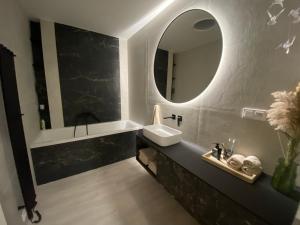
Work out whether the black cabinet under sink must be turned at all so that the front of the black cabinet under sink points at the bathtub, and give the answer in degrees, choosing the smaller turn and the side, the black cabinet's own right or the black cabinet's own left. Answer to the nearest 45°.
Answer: approximately 45° to the black cabinet's own right

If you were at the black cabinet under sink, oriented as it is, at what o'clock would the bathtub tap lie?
The bathtub tap is roughly at 2 o'clock from the black cabinet under sink.

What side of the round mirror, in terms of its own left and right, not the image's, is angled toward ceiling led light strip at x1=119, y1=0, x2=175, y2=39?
right

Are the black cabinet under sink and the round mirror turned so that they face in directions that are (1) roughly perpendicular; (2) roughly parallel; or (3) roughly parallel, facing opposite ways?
roughly parallel

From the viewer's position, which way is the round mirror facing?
facing the viewer and to the left of the viewer

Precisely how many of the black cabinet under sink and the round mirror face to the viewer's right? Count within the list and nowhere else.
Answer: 0

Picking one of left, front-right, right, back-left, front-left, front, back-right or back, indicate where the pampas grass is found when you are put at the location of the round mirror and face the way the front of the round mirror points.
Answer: left

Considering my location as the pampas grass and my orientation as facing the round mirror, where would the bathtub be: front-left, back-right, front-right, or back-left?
front-left
